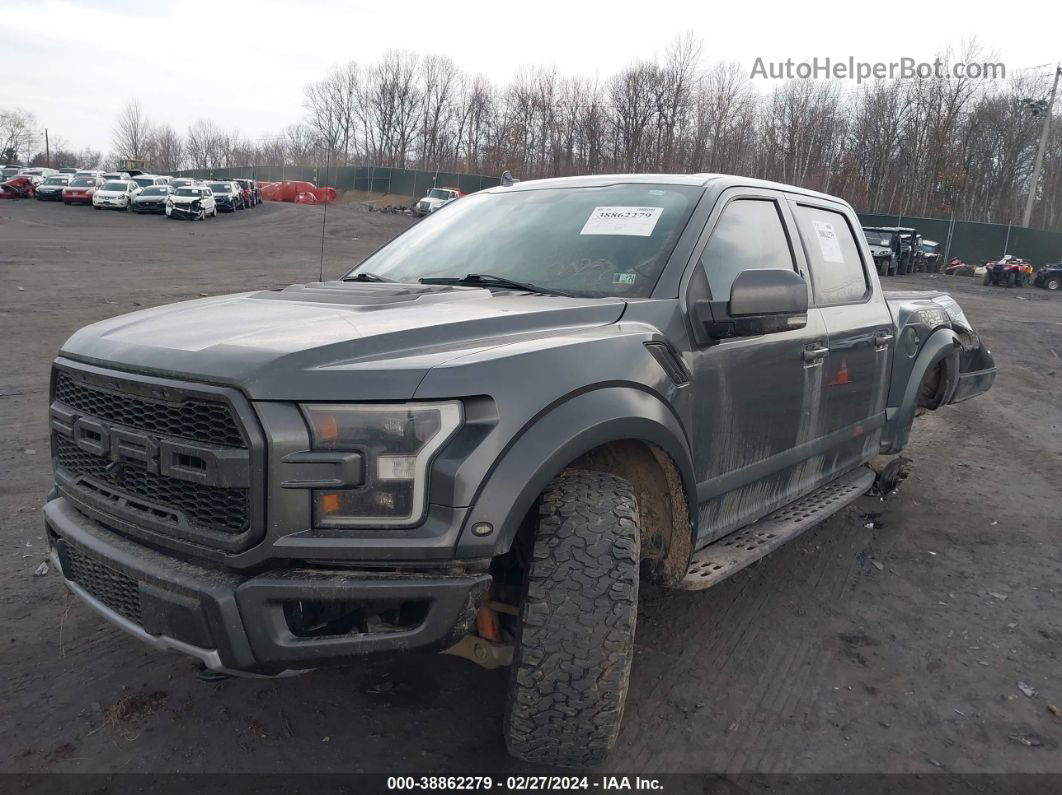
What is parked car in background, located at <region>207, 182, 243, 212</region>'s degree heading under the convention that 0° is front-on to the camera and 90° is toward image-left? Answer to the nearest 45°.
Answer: approximately 45°

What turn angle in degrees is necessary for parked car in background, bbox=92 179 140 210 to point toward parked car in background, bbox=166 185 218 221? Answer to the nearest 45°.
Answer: approximately 90° to its left

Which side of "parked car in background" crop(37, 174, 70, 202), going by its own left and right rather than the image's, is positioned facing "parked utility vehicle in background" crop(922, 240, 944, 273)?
left

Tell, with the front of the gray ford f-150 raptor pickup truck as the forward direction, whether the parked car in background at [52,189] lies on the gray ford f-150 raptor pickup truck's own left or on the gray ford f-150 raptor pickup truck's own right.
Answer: on the gray ford f-150 raptor pickup truck's own right

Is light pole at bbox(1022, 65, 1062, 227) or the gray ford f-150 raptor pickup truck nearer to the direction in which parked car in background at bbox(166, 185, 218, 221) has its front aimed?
the gray ford f-150 raptor pickup truck

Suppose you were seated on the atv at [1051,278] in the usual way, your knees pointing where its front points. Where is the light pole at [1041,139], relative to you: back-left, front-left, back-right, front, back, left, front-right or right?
back-right

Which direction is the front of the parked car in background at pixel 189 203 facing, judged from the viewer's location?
facing the viewer and to the left of the viewer

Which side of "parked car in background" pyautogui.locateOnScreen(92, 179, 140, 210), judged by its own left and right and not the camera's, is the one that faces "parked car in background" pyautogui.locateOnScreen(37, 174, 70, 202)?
right

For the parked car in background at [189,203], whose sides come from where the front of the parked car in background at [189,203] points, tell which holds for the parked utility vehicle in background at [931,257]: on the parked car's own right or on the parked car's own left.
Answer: on the parked car's own left
